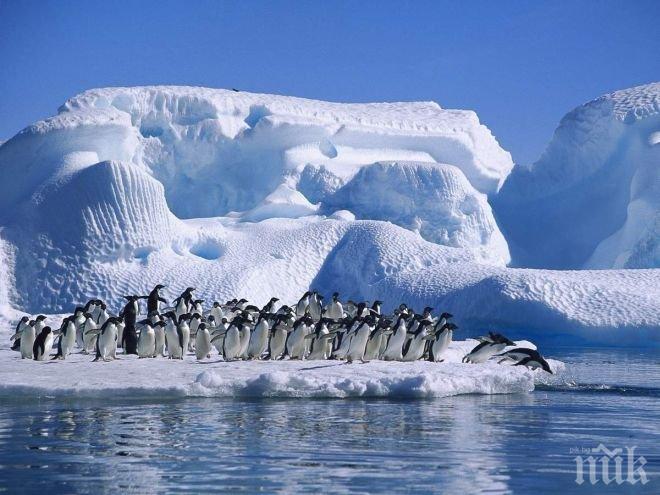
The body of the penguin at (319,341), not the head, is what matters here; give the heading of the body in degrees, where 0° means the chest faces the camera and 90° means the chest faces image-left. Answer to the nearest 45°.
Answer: approximately 0°

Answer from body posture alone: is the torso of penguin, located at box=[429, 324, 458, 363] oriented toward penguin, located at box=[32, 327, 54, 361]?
no

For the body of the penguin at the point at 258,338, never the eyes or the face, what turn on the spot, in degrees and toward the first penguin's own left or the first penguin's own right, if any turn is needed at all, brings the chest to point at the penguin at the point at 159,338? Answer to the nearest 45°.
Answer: approximately 135° to the first penguin's own right

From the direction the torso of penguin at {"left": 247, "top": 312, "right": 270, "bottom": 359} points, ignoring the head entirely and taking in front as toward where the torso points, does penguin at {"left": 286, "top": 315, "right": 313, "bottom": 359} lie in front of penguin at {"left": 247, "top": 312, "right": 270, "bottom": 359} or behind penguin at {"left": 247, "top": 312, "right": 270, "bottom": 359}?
in front

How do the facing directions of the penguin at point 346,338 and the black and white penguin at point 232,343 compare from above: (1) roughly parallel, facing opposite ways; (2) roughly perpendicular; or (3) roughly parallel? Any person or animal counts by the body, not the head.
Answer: roughly parallel

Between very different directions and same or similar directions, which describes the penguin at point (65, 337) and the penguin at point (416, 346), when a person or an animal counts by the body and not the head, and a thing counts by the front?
same or similar directions

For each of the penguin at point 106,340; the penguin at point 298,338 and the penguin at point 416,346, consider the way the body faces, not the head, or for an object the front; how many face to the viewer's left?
0

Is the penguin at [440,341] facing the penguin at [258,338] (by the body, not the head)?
no

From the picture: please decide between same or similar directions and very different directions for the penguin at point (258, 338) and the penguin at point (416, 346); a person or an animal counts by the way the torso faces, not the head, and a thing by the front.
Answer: same or similar directions

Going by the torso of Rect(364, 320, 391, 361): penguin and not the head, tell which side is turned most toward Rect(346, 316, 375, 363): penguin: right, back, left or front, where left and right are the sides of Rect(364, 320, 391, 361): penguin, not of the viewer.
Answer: right

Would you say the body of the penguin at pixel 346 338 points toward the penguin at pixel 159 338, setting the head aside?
no

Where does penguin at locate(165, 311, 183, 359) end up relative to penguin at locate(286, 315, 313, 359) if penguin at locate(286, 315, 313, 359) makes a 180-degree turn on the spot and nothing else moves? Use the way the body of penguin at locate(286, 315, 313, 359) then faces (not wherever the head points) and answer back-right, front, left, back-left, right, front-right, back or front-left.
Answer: front-left

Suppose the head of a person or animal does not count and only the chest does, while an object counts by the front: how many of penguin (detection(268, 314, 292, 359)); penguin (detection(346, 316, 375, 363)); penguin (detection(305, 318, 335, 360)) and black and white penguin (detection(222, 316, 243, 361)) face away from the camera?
0

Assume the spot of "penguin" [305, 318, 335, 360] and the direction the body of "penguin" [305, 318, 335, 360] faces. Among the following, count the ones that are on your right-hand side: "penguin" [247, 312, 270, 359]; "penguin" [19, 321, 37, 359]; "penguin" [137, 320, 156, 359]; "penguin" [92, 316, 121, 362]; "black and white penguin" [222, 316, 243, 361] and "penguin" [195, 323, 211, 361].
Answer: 6

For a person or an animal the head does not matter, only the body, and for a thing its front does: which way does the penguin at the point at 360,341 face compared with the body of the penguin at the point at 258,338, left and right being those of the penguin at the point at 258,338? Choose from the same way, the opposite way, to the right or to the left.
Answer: the same way

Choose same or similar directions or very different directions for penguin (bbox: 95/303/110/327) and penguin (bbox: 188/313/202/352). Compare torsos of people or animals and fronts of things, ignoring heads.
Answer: same or similar directions

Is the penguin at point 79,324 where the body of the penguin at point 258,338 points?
no

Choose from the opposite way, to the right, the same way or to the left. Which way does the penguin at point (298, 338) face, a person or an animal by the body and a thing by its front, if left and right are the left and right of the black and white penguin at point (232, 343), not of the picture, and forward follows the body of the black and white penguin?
the same way

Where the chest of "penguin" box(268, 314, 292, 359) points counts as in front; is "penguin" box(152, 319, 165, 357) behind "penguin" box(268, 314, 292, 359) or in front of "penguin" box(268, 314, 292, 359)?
behind

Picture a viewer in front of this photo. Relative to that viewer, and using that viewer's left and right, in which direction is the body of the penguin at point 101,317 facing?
facing the viewer and to the right of the viewer

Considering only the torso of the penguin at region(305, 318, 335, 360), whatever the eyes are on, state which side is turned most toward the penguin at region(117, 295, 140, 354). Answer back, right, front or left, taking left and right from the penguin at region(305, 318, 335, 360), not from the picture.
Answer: right
